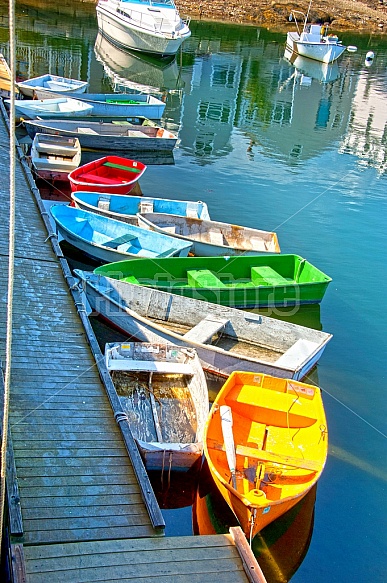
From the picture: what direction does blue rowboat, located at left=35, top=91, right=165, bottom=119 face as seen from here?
to the viewer's left

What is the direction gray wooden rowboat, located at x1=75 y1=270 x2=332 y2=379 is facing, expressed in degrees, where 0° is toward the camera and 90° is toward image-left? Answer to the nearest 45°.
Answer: approximately 135°

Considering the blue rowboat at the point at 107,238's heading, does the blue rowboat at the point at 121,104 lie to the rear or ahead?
ahead

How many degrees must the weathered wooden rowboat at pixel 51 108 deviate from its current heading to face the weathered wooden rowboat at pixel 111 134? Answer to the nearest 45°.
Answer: approximately 135° to its left

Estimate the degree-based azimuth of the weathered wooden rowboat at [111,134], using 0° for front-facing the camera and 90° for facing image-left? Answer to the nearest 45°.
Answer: approximately 90°

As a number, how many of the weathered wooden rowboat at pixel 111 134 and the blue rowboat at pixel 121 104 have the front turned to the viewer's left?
2

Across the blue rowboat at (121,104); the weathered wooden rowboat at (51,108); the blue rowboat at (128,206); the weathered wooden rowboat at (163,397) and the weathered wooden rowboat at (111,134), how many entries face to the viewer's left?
4

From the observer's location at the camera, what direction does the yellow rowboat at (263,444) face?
facing the viewer

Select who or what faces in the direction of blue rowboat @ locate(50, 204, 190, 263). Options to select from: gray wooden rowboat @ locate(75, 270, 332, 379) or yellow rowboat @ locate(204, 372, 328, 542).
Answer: the gray wooden rowboat

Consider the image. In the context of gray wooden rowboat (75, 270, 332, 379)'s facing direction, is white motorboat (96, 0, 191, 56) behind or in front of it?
in front

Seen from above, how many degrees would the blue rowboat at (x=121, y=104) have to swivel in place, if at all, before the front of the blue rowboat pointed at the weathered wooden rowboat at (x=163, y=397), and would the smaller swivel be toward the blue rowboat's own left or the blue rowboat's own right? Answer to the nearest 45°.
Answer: approximately 90° to the blue rowboat's own left

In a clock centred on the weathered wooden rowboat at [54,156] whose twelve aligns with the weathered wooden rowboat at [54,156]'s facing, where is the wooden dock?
The wooden dock is roughly at 12 o'clock from the weathered wooden rowboat.

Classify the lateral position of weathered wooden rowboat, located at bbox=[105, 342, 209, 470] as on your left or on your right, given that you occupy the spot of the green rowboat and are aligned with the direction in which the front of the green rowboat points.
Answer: on your left

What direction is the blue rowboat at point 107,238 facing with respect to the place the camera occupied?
facing away from the viewer and to the left of the viewer

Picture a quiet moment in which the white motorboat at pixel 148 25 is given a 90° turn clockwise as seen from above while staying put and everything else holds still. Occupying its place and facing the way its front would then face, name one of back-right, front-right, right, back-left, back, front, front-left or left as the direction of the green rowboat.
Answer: front-left

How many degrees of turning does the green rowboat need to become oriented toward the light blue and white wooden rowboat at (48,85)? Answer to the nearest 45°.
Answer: approximately 45° to its right

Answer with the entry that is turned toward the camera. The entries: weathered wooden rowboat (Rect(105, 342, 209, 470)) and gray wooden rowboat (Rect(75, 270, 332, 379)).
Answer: the weathered wooden rowboat

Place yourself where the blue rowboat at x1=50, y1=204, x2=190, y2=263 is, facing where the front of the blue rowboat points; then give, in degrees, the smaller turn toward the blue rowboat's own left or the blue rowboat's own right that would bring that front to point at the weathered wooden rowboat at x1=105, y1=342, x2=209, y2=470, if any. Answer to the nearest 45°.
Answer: approximately 135° to the blue rowboat's own left
